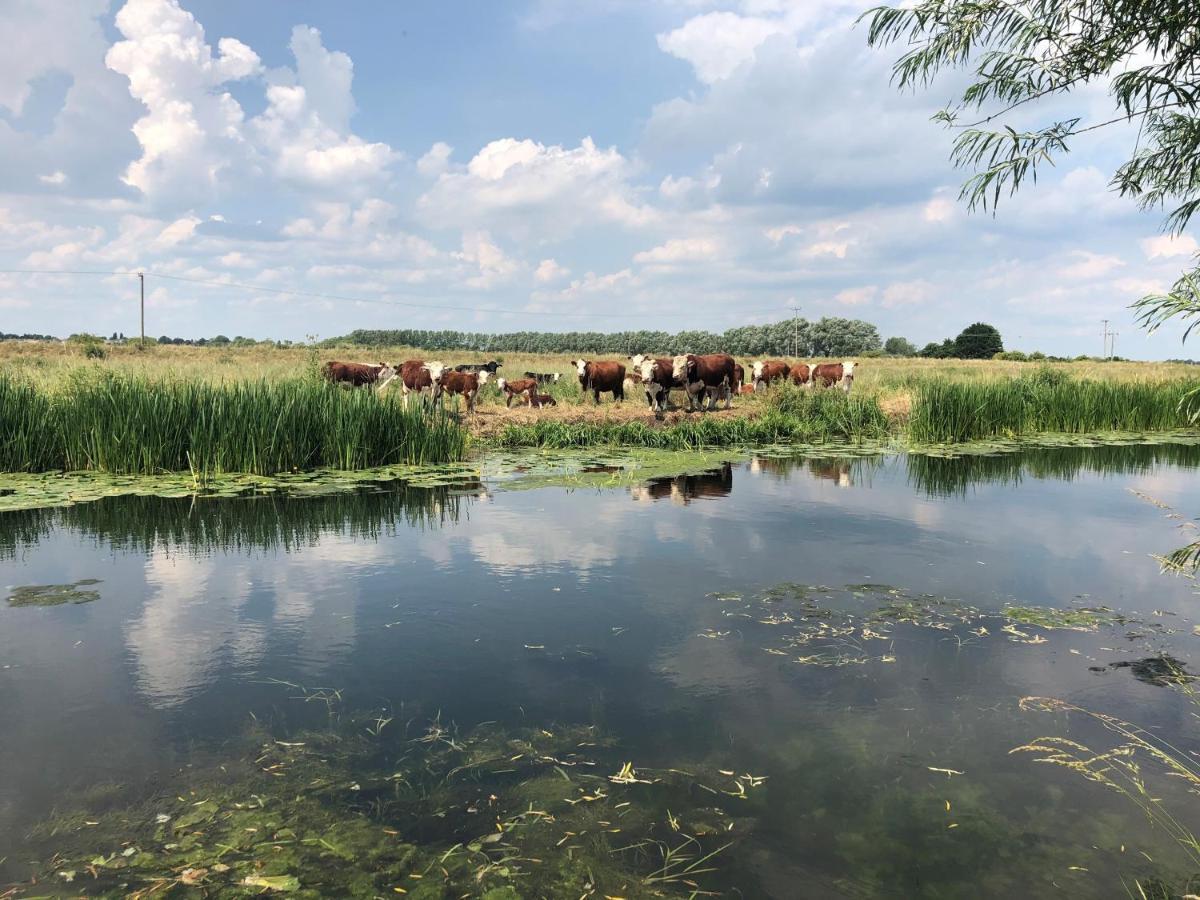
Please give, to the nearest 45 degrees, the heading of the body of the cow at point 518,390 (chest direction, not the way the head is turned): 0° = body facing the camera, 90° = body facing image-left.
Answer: approximately 45°

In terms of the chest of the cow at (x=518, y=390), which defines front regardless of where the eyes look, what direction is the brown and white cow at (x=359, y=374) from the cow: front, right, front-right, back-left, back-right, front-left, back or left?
front-right

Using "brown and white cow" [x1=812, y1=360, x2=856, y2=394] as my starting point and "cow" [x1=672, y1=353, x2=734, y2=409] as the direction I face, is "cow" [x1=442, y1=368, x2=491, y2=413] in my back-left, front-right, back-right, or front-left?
front-right

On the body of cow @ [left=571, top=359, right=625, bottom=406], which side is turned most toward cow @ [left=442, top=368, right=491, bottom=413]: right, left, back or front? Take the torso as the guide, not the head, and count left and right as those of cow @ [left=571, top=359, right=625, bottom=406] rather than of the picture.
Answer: front

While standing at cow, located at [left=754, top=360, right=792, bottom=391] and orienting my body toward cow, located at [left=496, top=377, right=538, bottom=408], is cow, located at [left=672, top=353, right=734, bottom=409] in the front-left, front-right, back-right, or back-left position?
front-left

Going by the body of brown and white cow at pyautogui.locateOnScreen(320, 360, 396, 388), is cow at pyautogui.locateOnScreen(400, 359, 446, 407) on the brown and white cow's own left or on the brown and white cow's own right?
on the brown and white cow's own right

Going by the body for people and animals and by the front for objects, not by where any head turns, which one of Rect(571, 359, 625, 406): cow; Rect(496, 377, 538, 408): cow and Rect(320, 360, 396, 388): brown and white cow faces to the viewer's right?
the brown and white cow

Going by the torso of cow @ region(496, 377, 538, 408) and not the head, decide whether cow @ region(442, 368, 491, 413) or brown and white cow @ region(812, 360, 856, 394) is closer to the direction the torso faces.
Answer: the cow

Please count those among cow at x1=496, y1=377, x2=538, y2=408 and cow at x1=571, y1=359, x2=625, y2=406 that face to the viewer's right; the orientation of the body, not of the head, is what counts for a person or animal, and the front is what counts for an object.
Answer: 0

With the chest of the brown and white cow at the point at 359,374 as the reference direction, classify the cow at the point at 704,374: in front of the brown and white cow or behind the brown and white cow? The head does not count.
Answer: in front

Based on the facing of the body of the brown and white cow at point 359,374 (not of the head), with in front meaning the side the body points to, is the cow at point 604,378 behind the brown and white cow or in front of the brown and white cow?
in front

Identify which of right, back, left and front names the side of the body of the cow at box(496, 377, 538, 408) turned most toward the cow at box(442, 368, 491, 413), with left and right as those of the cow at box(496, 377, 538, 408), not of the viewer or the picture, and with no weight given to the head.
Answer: front

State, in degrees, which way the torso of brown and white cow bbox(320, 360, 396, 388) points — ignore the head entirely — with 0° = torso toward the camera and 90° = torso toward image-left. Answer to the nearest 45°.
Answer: approximately 270°

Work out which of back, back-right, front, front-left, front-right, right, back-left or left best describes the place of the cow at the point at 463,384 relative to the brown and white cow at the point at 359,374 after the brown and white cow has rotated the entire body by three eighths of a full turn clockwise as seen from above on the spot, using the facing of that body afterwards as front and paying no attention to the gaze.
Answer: left

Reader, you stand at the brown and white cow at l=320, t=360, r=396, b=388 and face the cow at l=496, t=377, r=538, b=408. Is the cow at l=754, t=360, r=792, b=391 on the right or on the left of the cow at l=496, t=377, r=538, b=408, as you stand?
left

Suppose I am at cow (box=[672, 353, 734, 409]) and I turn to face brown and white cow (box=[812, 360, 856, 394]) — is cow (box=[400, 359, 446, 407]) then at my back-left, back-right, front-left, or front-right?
back-left
